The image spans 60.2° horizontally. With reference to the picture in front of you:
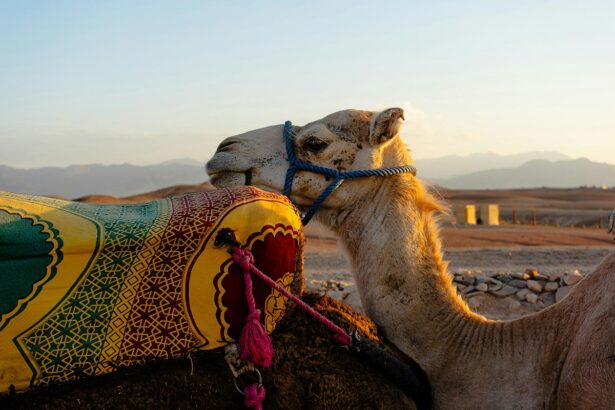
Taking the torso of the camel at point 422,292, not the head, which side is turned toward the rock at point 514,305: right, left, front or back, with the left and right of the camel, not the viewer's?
right

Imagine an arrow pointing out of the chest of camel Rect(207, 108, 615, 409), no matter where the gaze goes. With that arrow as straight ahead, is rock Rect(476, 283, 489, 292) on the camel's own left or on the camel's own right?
on the camel's own right

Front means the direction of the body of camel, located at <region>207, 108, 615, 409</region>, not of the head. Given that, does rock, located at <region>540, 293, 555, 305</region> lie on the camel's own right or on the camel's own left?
on the camel's own right

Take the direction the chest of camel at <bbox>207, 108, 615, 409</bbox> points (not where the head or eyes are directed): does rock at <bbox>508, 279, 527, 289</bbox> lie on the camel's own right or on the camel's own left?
on the camel's own right

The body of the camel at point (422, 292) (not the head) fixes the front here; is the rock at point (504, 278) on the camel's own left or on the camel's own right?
on the camel's own right

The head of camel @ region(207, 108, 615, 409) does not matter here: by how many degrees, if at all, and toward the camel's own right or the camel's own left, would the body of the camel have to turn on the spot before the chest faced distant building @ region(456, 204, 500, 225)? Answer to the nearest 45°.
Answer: approximately 90° to the camel's own right

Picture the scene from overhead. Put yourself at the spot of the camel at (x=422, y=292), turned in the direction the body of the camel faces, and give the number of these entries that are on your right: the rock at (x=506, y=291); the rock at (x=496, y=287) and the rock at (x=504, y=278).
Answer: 3

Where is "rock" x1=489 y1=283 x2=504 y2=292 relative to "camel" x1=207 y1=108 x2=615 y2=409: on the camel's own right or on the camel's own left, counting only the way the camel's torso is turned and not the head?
on the camel's own right

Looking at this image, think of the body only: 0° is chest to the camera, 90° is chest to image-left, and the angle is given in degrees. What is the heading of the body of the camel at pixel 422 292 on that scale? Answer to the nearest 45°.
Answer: approximately 90°

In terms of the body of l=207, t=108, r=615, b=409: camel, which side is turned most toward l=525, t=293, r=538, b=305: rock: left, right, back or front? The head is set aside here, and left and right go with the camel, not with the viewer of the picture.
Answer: right

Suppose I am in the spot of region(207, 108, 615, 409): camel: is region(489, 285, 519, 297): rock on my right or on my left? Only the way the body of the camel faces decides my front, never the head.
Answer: on my right
